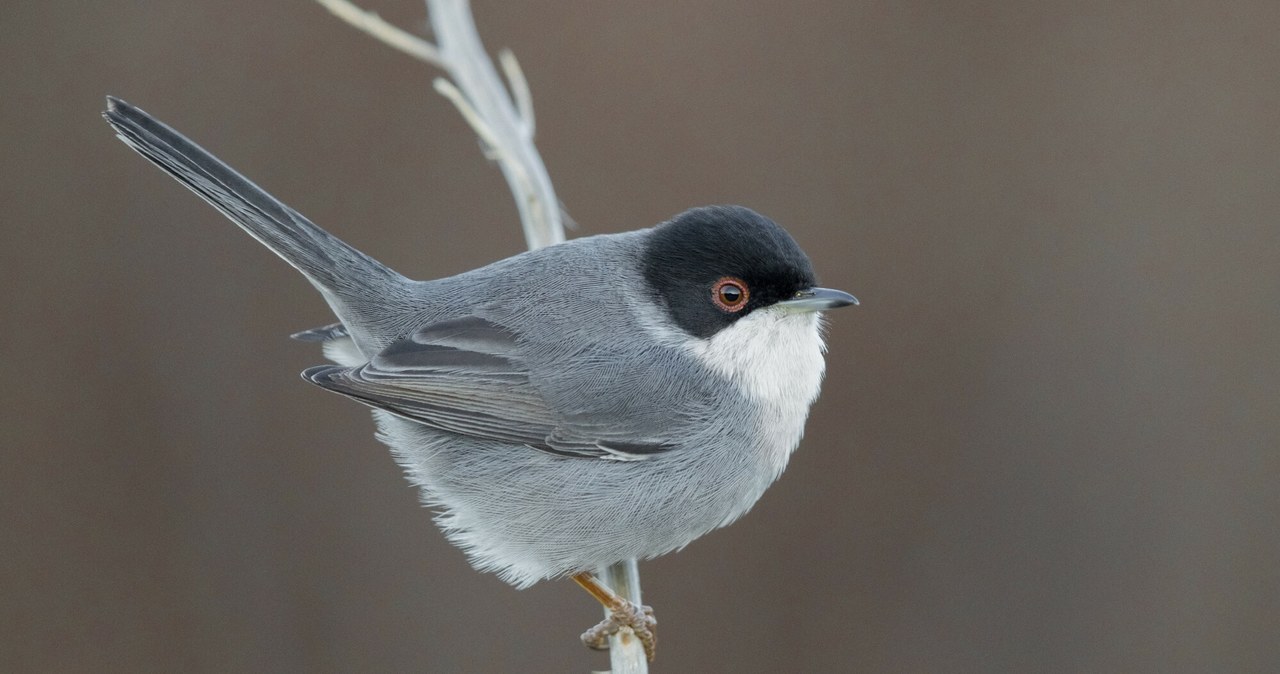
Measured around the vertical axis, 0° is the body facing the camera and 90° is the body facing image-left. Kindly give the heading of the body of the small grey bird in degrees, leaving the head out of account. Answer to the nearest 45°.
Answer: approximately 270°
